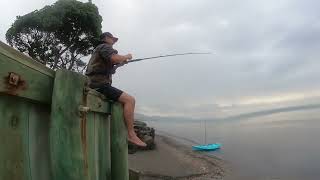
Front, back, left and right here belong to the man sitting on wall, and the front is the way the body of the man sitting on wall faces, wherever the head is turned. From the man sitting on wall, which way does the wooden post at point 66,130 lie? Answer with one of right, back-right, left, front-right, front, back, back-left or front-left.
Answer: right

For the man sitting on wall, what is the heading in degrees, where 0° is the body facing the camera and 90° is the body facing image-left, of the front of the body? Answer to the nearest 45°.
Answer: approximately 270°
